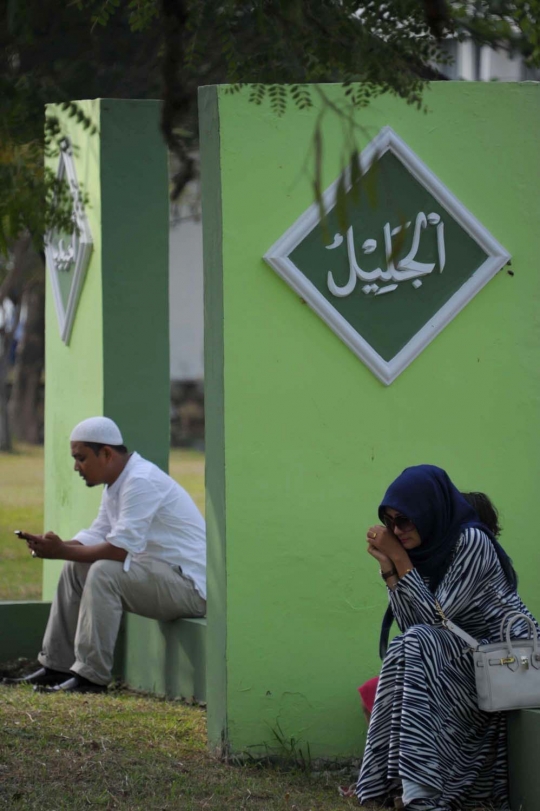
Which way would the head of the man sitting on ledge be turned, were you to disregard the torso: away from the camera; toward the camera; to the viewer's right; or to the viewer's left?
to the viewer's left

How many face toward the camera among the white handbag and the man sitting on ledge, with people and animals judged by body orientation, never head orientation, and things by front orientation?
1

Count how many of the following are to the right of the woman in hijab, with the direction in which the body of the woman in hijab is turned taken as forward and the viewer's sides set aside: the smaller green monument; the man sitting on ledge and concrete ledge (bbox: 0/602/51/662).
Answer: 3

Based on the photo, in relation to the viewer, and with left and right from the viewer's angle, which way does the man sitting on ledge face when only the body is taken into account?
facing to the left of the viewer

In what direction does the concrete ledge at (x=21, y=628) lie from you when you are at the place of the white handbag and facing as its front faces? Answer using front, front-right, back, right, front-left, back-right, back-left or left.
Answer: back-right

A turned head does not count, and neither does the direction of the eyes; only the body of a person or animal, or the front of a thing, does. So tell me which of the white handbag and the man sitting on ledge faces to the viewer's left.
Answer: the man sitting on ledge

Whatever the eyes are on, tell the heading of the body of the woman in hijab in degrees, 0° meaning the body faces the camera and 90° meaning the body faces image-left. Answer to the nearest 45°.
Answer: approximately 45°

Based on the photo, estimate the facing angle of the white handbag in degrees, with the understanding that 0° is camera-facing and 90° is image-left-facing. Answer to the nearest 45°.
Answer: approximately 0°

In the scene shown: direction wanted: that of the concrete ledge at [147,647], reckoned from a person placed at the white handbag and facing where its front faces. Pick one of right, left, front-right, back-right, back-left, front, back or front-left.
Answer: back-right

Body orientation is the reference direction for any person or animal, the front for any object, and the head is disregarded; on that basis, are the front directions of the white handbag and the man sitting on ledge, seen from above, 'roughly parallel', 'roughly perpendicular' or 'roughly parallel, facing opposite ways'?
roughly perpendicular
